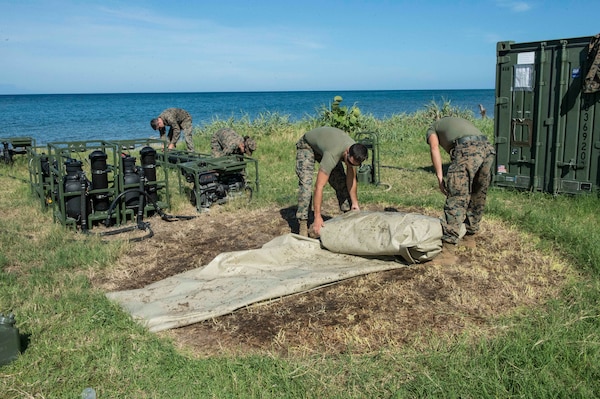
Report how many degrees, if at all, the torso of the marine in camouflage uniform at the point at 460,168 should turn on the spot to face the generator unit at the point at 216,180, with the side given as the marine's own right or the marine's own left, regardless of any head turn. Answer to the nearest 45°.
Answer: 0° — they already face it

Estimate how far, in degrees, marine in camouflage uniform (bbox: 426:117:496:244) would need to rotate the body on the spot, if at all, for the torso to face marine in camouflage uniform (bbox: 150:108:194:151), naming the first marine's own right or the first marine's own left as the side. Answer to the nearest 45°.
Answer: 0° — they already face them

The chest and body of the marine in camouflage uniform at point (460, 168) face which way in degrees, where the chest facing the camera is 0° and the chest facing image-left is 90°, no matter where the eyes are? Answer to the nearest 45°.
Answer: approximately 135°

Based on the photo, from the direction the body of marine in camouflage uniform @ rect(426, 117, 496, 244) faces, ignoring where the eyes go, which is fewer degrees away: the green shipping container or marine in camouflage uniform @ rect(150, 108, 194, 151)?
the marine in camouflage uniform

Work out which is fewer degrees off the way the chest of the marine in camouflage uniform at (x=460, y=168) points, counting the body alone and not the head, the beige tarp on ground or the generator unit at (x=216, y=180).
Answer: the generator unit

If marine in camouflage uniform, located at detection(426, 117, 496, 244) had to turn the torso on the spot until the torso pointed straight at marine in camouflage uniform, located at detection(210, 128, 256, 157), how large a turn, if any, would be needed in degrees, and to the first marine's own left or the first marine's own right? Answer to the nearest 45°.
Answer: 0° — they already face them
